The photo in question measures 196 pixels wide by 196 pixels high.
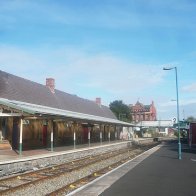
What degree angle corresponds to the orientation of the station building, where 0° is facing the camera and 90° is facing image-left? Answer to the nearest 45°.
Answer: approximately 315°
